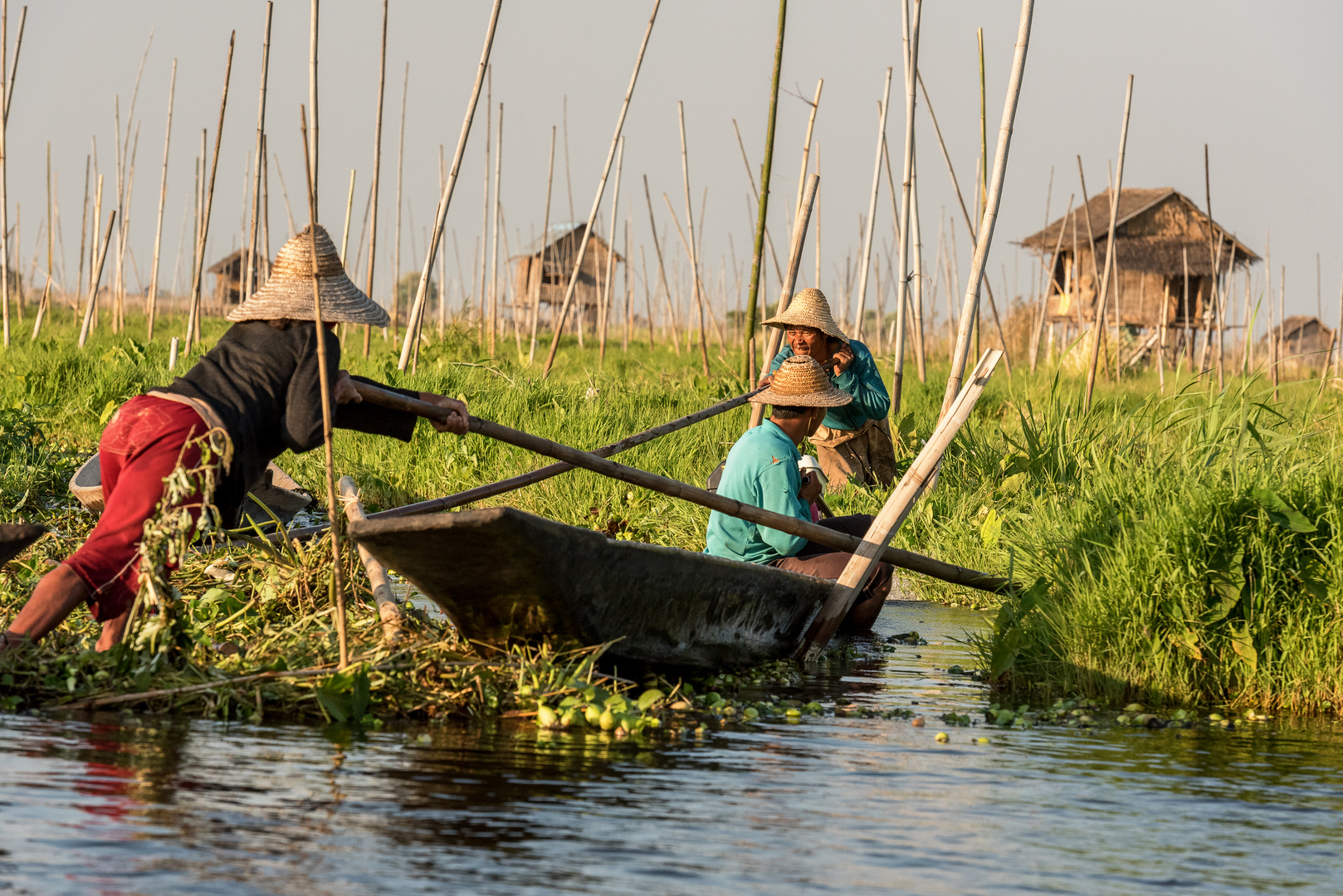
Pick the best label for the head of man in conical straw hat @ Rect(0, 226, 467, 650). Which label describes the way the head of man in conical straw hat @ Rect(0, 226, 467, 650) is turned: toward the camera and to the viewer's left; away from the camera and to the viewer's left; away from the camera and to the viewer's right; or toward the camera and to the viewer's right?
away from the camera and to the viewer's right

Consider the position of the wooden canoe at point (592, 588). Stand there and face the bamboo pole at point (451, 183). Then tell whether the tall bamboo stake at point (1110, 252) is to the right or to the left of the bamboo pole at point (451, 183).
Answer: right

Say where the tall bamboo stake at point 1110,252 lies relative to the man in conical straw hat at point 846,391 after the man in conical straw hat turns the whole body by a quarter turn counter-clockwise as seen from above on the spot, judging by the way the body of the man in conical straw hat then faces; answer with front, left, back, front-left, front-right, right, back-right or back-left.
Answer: left

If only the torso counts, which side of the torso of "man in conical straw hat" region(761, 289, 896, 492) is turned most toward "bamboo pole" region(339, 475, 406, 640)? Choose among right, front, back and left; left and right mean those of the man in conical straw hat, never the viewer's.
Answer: front

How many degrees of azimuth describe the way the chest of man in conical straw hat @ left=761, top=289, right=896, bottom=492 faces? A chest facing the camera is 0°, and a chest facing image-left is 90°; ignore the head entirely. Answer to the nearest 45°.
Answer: approximately 45°

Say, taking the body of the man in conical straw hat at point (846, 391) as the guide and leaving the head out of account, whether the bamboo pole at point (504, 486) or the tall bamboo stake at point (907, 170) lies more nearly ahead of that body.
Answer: the bamboo pole

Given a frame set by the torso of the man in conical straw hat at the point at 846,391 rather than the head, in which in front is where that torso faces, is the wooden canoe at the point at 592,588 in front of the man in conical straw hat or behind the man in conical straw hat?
in front

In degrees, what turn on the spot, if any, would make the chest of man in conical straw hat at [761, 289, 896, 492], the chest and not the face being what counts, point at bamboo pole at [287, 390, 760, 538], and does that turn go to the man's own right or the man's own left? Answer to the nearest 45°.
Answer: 0° — they already face it

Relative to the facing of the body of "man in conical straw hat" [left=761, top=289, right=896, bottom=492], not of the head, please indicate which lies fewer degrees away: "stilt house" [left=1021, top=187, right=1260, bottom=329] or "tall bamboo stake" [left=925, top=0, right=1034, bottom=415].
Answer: the tall bamboo stake

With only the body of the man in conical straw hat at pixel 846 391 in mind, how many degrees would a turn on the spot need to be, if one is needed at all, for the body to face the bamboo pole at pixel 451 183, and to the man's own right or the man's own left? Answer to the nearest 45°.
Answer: approximately 90° to the man's own right

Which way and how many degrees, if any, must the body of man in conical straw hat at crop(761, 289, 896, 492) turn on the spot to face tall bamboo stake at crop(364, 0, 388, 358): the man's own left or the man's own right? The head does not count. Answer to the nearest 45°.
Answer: approximately 90° to the man's own right

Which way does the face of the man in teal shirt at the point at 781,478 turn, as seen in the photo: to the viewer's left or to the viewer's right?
to the viewer's right

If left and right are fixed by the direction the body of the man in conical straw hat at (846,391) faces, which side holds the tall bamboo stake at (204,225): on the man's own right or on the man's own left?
on the man's own right
